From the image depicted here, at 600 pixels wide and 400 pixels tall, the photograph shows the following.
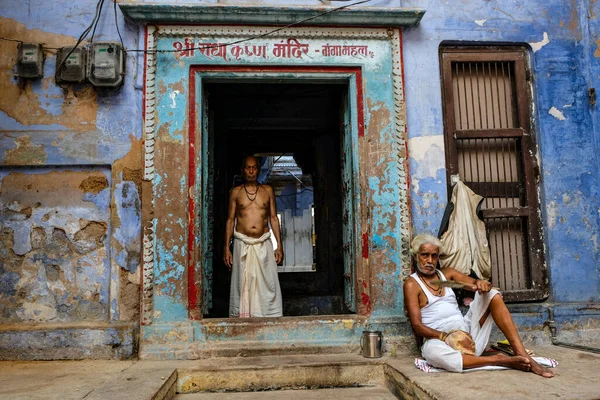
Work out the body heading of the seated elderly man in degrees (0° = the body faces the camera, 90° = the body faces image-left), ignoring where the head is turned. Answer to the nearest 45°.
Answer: approximately 315°

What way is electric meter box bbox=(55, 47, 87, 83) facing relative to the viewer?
toward the camera

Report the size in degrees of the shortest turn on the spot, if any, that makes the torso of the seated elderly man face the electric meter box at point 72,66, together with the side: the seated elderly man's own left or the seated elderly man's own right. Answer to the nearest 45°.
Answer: approximately 135° to the seated elderly man's own right

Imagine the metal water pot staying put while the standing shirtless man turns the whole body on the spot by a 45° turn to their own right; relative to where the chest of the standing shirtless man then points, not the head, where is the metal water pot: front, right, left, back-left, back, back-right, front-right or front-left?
left

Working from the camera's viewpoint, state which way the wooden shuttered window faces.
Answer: facing the viewer

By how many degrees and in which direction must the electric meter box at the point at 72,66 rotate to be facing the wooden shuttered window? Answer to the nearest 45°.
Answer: approximately 90° to its left

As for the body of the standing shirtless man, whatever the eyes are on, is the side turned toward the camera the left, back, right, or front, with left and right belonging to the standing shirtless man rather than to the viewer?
front

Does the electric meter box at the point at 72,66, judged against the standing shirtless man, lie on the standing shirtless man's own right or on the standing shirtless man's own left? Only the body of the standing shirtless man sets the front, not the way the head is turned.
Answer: on the standing shirtless man's own right
